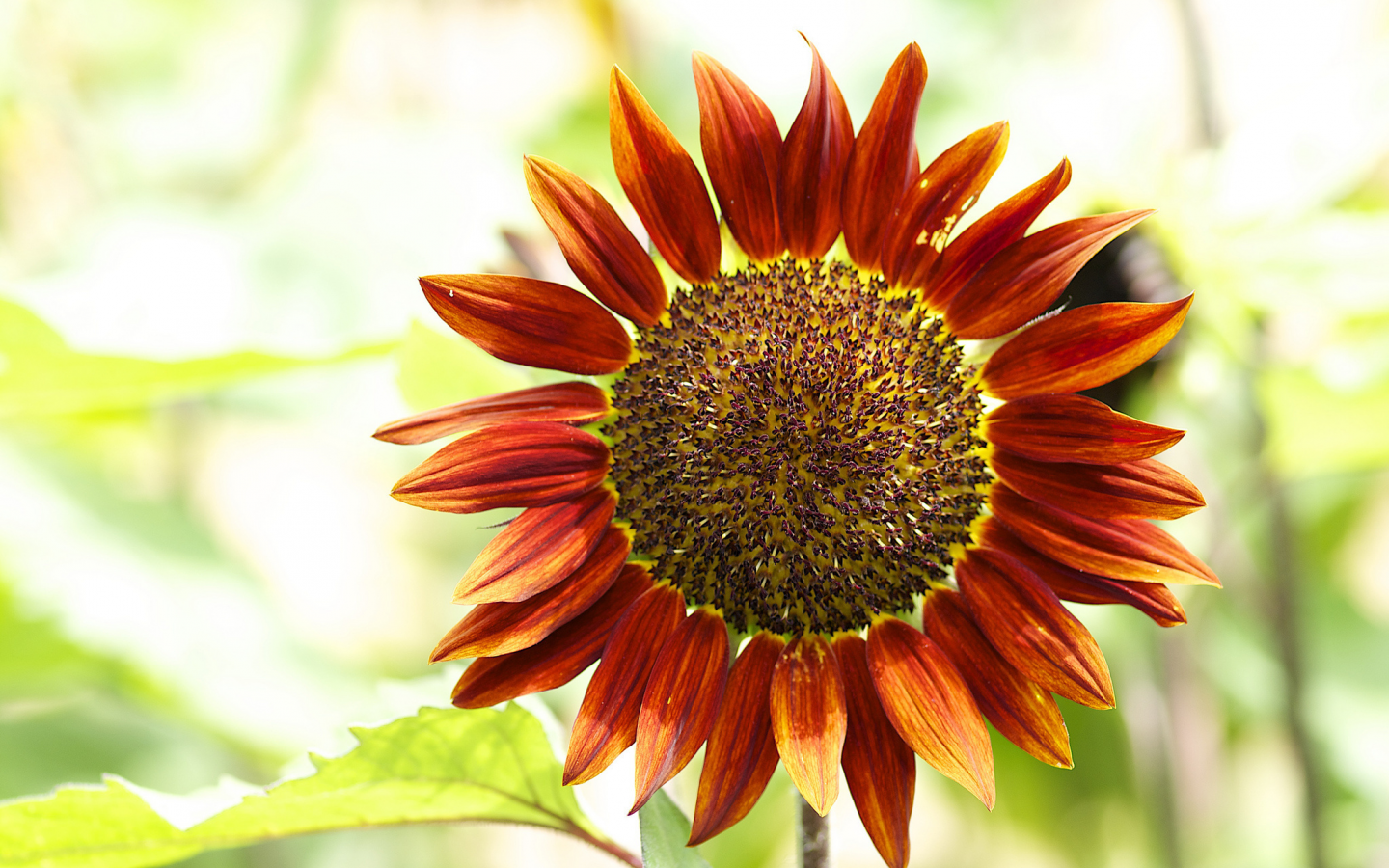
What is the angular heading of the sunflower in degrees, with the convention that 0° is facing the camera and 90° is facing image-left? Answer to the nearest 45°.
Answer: approximately 0°
